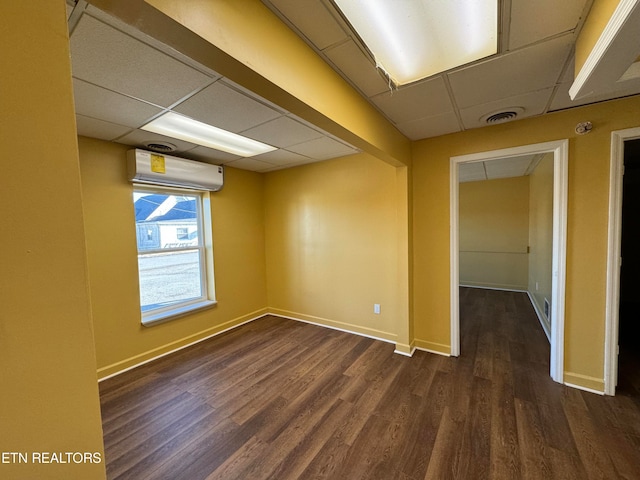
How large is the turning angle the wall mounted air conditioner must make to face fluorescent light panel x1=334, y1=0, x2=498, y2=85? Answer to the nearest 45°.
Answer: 0° — it already faces it

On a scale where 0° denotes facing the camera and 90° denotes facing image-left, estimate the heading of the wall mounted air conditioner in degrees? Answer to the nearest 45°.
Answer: approximately 315°

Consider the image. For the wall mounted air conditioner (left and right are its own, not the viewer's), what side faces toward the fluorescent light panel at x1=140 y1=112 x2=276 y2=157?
front

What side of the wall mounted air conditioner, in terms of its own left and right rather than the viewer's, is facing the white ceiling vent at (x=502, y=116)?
front
